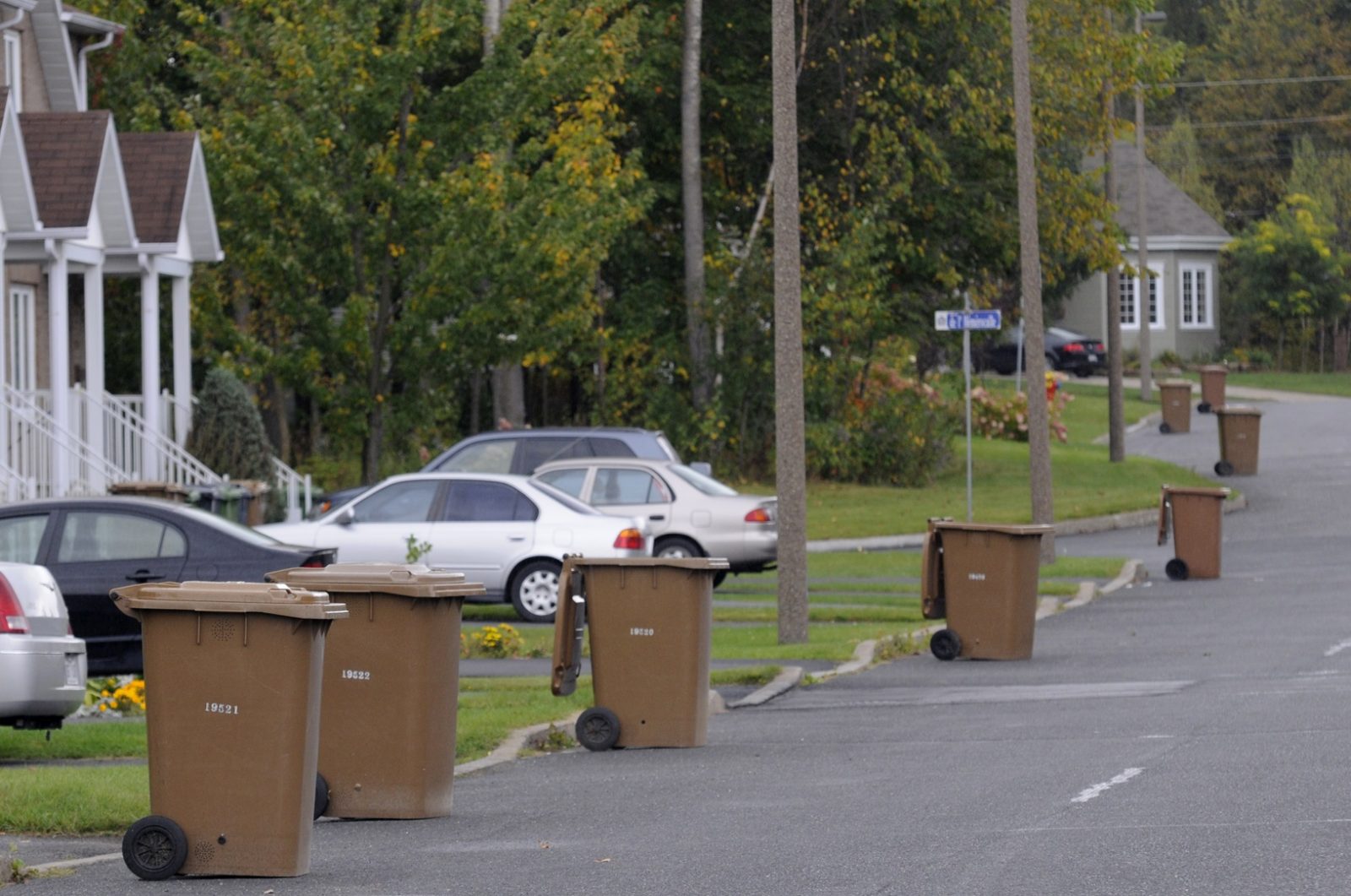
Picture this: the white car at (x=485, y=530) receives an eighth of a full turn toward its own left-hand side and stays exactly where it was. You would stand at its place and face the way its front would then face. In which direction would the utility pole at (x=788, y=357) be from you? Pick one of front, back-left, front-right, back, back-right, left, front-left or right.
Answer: left

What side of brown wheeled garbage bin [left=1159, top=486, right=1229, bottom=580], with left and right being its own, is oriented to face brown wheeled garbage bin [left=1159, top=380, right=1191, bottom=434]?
left

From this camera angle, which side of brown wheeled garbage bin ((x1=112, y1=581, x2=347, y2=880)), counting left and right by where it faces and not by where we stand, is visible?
right

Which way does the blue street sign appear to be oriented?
toward the camera

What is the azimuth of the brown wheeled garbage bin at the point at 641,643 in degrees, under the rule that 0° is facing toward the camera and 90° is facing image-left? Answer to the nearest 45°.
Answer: approximately 270°

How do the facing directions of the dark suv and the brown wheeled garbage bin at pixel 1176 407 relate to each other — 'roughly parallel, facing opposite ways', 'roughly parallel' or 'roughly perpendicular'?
roughly parallel, facing opposite ways

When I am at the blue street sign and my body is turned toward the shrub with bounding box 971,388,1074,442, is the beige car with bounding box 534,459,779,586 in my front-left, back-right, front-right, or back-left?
back-left

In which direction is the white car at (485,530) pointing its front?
to the viewer's left

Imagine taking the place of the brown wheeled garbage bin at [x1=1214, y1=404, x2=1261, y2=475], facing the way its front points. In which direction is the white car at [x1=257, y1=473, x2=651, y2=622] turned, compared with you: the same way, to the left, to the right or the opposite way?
the opposite way

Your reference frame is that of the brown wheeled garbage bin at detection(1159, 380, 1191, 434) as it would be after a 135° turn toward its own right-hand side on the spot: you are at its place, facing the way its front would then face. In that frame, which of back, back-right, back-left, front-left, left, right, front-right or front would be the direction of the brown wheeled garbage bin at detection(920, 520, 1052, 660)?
front-left

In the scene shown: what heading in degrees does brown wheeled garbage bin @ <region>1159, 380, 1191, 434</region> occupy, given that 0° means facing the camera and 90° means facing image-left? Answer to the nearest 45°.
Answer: approximately 270°

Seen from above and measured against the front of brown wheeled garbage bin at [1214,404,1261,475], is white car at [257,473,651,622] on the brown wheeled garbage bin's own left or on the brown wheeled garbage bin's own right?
on the brown wheeled garbage bin's own right

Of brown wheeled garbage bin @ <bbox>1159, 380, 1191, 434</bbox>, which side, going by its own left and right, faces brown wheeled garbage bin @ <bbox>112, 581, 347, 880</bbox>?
right

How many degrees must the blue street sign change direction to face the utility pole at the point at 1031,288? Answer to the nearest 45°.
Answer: approximately 90° to its left

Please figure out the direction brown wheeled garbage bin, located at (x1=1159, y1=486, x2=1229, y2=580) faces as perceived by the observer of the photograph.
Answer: facing to the right of the viewer
